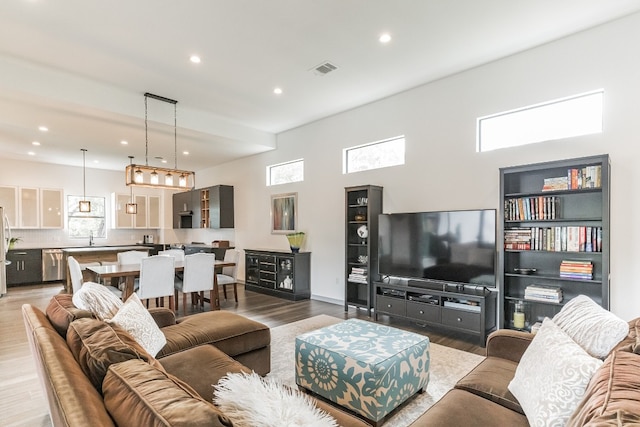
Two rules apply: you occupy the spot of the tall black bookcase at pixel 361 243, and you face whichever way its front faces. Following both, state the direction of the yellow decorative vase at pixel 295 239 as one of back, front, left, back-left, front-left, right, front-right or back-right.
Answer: right

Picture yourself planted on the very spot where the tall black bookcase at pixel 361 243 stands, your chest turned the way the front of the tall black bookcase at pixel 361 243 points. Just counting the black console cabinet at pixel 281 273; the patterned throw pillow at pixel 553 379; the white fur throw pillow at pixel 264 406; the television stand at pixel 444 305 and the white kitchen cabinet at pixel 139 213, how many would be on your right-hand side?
2

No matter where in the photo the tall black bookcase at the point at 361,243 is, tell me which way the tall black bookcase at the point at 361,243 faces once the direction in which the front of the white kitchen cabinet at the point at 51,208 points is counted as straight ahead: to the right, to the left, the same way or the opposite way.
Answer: to the right

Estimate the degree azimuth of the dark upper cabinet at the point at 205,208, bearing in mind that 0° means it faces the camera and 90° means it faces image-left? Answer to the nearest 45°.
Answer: approximately 45°

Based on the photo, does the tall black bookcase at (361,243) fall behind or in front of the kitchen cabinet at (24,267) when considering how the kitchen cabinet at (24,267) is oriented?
in front

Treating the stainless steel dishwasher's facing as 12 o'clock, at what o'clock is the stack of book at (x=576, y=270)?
The stack of book is roughly at 11 o'clock from the stainless steel dishwasher.
